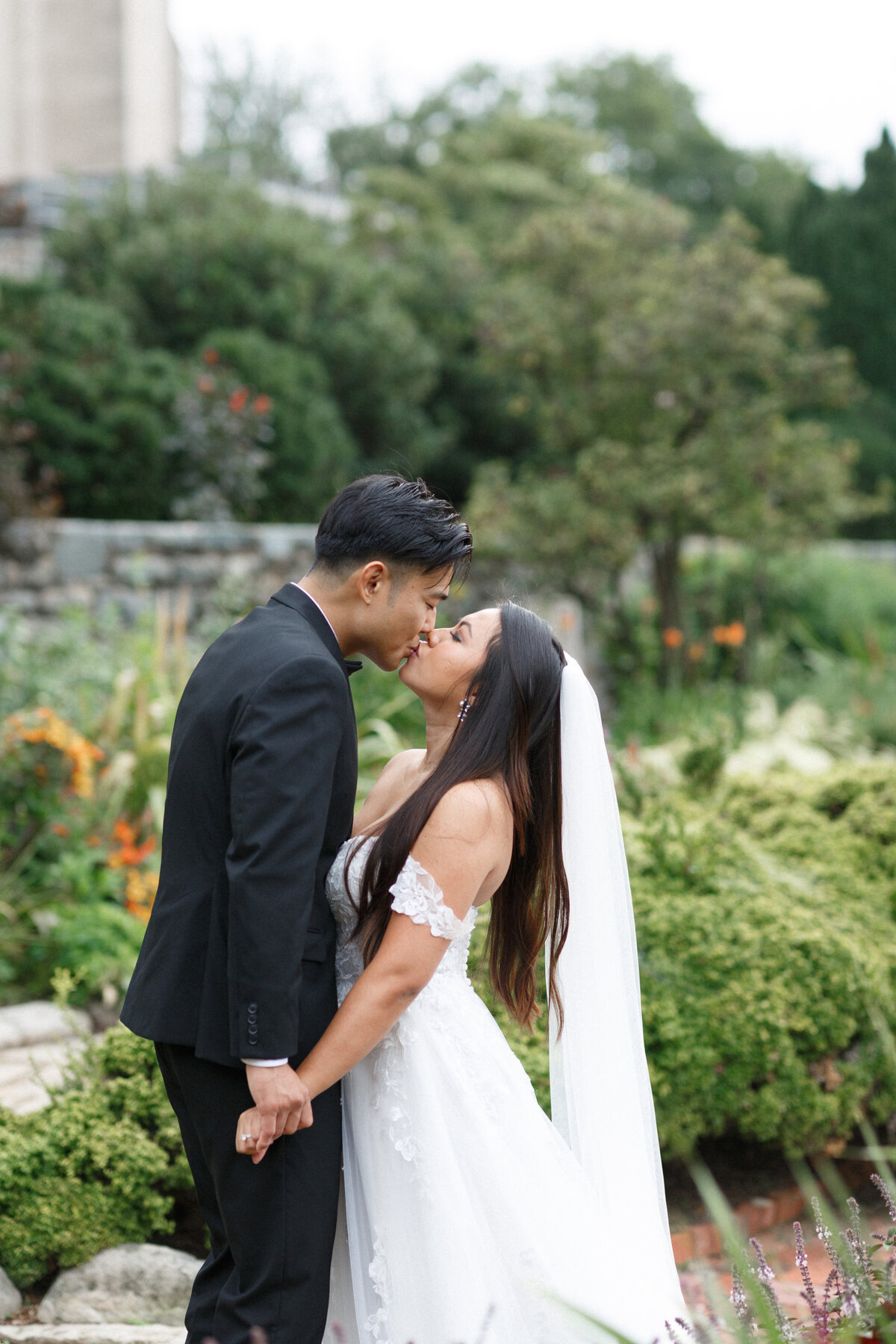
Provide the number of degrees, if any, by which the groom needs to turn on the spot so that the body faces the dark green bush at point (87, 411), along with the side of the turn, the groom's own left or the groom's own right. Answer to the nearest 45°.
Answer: approximately 90° to the groom's own left

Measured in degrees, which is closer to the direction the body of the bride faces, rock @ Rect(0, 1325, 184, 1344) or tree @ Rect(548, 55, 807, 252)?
the rock

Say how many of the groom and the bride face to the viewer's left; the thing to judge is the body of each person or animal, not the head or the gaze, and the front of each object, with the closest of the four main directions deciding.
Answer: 1

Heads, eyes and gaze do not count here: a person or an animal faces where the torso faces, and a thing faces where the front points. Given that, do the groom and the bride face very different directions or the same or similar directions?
very different directions

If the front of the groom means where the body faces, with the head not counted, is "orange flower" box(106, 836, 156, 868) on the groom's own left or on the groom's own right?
on the groom's own left

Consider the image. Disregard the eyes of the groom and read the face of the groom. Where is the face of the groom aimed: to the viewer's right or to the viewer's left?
to the viewer's right

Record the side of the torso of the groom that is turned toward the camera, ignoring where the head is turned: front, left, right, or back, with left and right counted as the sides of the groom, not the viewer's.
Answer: right

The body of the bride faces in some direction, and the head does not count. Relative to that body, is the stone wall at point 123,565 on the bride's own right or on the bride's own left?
on the bride's own right

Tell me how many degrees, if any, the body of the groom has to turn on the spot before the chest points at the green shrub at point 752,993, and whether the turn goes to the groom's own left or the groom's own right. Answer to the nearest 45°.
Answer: approximately 45° to the groom's own left

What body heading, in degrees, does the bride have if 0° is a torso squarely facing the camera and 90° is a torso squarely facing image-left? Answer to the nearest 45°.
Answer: approximately 90°
